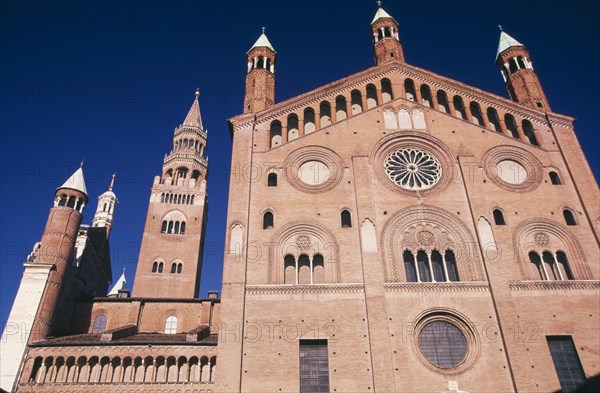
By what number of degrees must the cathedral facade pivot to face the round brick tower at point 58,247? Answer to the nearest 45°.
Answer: approximately 90° to its right

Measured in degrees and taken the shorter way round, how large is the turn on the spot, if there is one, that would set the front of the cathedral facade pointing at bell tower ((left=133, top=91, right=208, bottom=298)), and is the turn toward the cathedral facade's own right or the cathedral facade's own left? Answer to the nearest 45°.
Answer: approximately 135° to the cathedral facade's own right

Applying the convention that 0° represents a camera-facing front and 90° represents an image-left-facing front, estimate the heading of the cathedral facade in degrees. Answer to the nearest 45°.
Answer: approximately 0°
